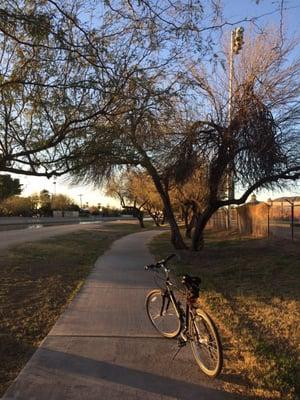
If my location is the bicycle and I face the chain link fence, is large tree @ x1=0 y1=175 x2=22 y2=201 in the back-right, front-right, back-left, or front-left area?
front-left

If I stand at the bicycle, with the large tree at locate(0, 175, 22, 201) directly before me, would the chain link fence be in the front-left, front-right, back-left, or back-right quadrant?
front-right

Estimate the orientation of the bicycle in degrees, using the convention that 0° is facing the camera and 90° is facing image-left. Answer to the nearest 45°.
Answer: approximately 135°

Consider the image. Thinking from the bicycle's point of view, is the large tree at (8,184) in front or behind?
in front

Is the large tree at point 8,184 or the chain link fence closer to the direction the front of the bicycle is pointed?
the large tree

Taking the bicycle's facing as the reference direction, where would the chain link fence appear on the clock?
The chain link fence is roughly at 2 o'clock from the bicycle.
